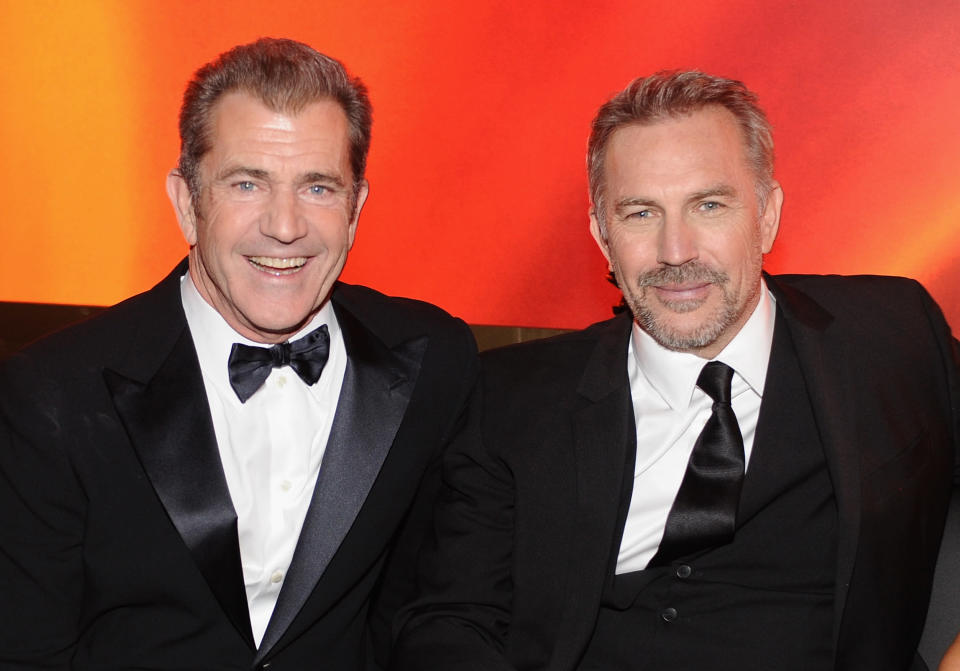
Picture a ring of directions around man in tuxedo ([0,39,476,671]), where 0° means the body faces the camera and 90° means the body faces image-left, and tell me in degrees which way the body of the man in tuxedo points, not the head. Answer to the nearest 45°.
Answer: approximately 0°

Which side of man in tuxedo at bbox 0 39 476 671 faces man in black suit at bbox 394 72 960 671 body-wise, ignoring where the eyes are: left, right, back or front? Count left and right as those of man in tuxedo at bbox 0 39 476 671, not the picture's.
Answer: left

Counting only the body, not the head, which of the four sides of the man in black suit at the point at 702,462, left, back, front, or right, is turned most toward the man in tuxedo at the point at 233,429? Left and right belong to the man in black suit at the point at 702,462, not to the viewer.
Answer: right

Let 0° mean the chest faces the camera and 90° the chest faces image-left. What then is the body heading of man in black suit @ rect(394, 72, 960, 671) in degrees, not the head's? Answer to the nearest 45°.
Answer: approximately 0°

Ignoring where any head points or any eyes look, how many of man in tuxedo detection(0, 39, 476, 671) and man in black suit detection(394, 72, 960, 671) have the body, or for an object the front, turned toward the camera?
2
